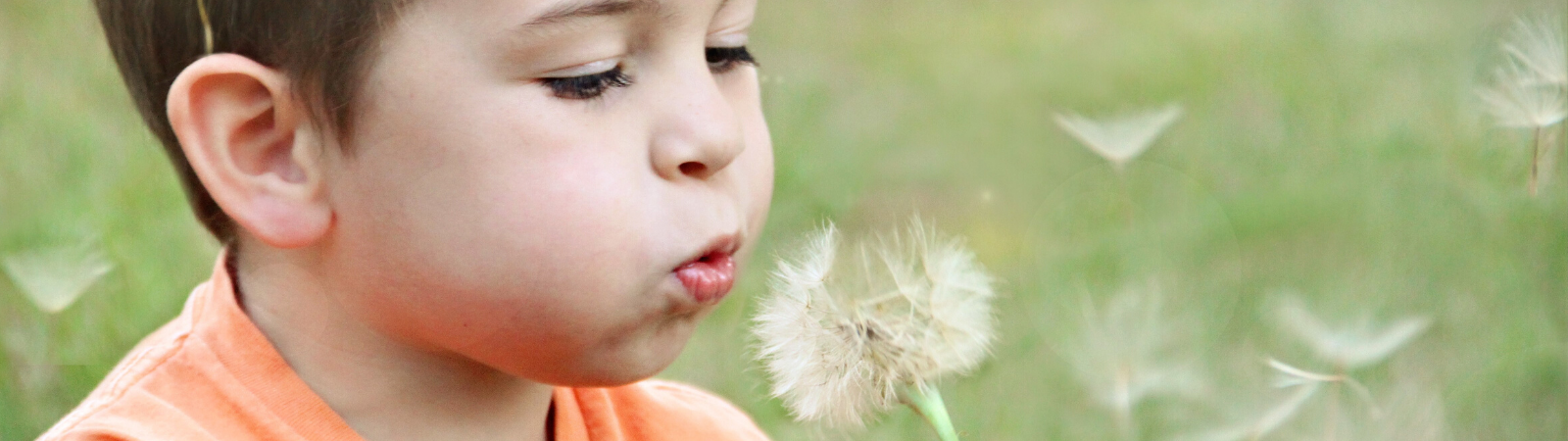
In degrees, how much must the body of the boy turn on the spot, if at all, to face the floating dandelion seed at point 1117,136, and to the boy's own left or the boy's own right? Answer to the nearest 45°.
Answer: approximately 45° to the boy's own left

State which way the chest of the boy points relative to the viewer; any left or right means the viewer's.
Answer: facing the viewer and to the right of the viewer

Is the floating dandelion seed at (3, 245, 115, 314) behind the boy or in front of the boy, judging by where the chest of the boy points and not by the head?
behind

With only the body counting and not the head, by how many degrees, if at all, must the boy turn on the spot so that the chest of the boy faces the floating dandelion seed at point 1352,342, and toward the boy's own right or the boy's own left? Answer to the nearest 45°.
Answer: approximately 45° to the boy's own left
